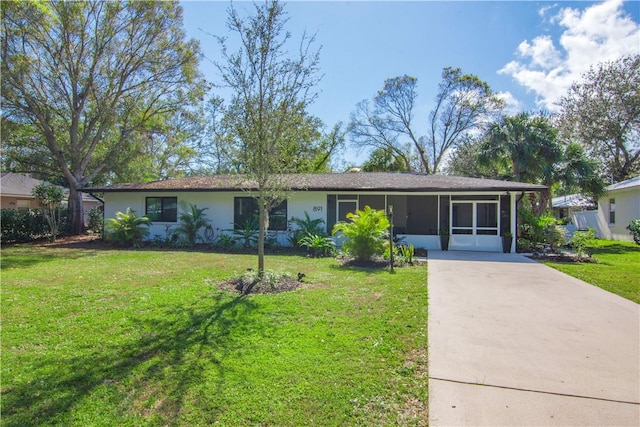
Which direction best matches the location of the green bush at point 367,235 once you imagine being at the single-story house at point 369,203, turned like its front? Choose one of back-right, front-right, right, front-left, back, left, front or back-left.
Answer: front

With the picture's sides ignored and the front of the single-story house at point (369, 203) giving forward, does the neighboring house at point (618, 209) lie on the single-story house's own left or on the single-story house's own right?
on the single-story house's own left

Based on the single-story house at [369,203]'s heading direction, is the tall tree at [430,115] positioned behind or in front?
behind

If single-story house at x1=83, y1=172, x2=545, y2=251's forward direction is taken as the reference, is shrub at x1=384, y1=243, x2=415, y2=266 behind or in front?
in front

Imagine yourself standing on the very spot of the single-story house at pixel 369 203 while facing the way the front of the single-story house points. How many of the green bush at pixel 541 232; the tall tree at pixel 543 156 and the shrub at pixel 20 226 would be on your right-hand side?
1

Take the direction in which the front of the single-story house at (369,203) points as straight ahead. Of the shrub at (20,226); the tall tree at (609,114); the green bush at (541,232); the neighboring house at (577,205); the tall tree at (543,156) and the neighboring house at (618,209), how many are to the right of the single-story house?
1

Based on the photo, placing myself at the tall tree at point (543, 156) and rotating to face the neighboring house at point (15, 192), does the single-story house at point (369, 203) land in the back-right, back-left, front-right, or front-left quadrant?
front-left

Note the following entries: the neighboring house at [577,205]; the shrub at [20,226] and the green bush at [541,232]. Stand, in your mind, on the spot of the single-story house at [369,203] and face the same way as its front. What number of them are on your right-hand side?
1

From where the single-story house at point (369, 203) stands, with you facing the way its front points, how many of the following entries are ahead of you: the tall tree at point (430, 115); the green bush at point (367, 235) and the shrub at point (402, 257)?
2

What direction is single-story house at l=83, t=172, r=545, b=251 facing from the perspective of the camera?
toward the camera

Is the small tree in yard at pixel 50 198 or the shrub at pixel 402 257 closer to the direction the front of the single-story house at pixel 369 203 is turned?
the shrub

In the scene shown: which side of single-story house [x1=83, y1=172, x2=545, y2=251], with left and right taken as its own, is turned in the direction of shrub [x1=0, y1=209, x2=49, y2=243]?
right

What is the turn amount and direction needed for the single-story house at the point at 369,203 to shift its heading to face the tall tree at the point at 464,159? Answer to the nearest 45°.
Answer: approximately 135° to its left

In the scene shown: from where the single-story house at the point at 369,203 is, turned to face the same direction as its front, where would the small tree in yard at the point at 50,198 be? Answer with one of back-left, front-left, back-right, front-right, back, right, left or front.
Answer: right

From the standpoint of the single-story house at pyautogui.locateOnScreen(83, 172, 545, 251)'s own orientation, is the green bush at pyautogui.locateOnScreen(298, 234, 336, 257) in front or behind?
in front

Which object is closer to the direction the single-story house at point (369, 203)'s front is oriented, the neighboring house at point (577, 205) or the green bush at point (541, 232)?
the green bush

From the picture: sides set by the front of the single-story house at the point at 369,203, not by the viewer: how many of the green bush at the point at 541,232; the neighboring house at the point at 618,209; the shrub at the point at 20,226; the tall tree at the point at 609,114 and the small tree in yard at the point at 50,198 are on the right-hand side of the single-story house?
2

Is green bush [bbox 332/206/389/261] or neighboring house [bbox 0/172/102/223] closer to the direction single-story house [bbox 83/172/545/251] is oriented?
the green bush
